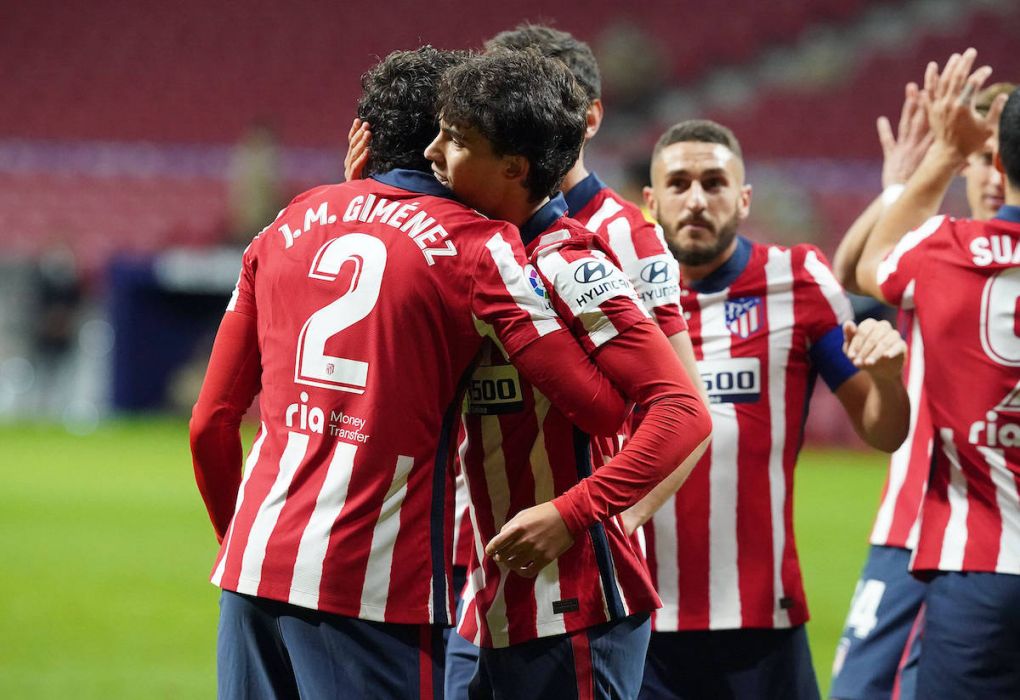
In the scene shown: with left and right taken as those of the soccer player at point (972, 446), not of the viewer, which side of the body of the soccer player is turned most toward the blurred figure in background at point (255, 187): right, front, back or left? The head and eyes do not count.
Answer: front

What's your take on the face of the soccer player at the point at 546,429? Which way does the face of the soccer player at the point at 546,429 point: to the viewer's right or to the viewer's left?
to the viewer's left

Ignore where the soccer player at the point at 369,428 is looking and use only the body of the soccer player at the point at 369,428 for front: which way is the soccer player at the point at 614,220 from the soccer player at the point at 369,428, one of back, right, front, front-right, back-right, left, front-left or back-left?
front

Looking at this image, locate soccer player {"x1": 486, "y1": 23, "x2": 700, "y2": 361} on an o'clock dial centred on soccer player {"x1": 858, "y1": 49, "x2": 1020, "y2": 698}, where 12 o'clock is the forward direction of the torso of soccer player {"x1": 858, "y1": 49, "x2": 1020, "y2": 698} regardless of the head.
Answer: soccer player {"x1": 486, "y1": 23, "x2": 700, "y2": 361} is roughly at 10 o'clock from soccer player {"x1": 858, "y1": 49, "x2": 1020, "y2": 698}.

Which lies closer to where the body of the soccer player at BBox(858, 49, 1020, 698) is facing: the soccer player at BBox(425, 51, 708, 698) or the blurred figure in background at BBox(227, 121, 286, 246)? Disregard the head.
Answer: the blurred figure in background

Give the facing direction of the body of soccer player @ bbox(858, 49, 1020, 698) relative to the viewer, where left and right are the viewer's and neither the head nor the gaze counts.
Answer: facing away from the viewer and to the left of the viewer

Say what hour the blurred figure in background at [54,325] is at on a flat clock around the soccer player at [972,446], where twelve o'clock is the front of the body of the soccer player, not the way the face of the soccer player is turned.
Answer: The blurred figure in background is roughly at 12 o'clock from the soccer player.

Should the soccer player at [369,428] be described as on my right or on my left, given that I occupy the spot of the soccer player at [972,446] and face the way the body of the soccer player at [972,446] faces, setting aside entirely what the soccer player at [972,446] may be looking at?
on my left

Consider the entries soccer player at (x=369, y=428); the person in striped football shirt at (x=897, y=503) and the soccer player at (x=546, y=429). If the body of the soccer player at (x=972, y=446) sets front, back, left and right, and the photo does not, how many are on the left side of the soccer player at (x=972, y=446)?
2

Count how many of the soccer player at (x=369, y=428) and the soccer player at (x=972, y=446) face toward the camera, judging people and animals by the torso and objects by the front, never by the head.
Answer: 0
